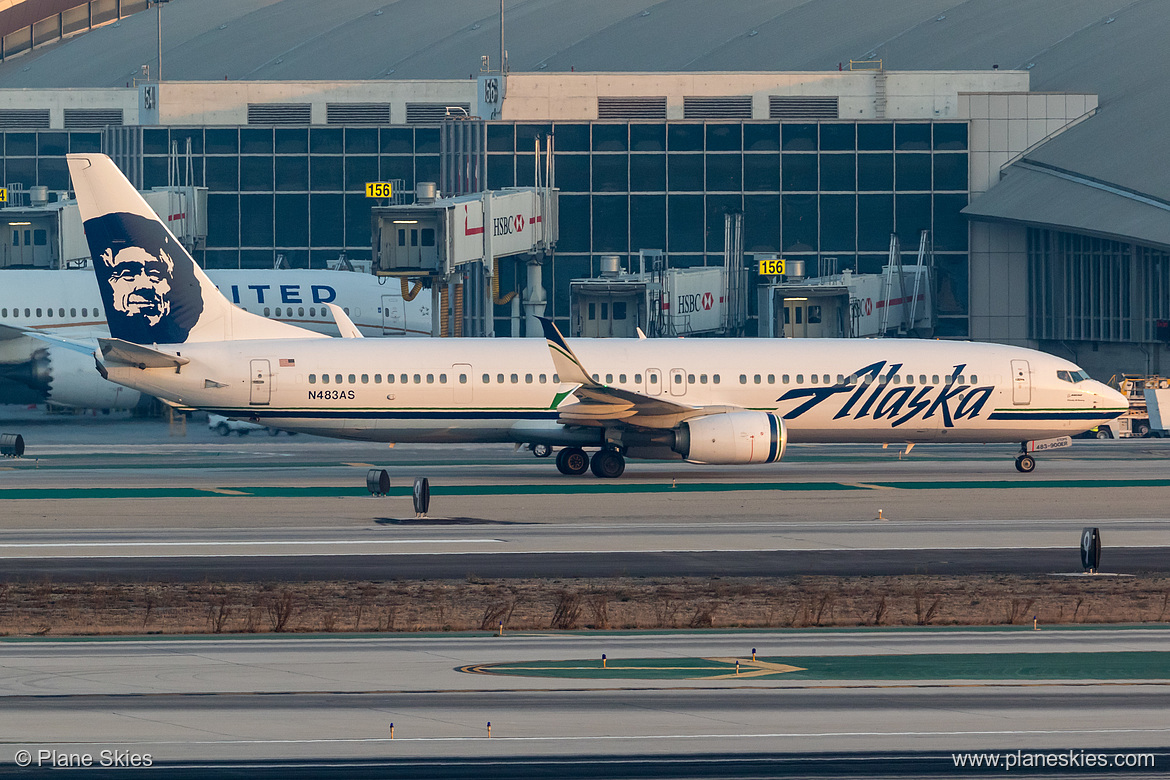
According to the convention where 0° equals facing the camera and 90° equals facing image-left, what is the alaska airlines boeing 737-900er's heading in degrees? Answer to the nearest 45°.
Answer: approximately 270°
